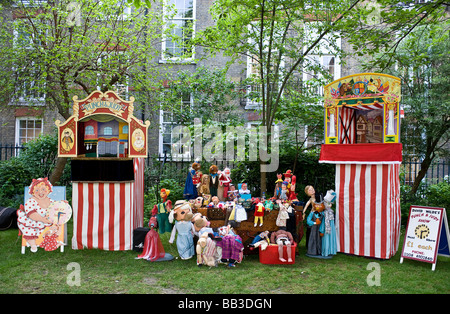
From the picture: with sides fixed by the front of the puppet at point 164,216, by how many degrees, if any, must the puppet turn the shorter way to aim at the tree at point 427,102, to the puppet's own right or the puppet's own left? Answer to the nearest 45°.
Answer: approximately 90° to the puppet's own left

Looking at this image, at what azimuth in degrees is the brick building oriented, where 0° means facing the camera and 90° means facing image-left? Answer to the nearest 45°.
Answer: approximately 0°

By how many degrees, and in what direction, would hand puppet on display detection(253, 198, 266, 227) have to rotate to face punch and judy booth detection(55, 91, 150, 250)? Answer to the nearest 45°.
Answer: approximately 90° to its right

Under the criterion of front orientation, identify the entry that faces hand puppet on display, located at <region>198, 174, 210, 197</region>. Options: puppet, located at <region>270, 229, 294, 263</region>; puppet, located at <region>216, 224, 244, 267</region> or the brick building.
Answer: the brick building

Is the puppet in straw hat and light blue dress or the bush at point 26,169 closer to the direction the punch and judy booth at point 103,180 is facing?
the puppet in straw hat and light blue dress

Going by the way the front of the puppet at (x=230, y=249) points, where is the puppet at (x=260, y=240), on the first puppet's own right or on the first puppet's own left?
on the first puppet's own left

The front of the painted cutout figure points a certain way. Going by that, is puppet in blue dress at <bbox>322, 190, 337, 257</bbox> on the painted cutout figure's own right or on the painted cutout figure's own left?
on the painted cutout figure's own left

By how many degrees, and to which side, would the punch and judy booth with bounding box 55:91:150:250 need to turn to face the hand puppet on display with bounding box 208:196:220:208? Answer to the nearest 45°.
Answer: approximately 90° to its left
